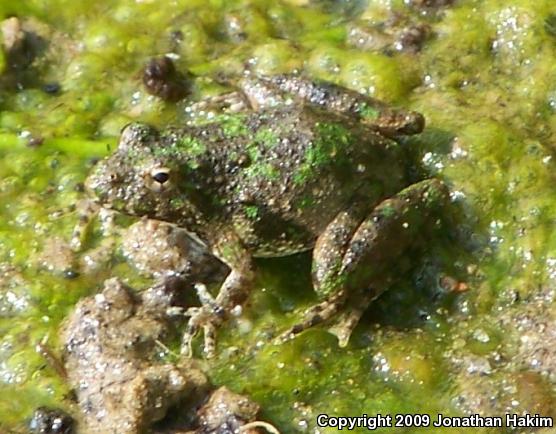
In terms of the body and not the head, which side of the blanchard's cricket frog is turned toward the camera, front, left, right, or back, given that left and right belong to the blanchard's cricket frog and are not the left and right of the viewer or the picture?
left
